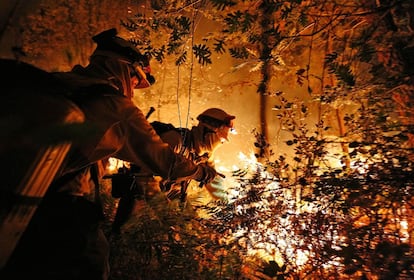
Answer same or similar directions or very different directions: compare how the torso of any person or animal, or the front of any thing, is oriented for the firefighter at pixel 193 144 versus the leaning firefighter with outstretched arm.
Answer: same or similar directions

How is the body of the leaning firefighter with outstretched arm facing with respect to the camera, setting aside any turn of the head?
to the viewer's right

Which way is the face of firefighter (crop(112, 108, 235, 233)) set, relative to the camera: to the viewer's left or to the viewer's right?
to the viewer's right

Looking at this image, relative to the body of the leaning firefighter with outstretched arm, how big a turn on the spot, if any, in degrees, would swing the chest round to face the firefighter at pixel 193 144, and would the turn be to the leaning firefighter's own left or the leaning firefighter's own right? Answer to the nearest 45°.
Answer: approximately 45° to the leaning firefighter's own left

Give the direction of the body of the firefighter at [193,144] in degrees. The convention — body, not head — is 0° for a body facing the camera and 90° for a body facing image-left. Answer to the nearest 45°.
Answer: approximately 270°

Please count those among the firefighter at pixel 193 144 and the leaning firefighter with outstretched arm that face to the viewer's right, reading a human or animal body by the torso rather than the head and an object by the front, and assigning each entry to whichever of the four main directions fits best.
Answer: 2
